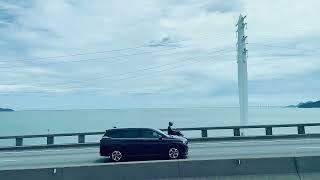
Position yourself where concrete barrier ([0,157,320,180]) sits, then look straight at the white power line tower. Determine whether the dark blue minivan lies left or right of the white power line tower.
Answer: left

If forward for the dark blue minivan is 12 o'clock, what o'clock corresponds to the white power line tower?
The white power line tower is roughly at 10 o'clock from the dark blue minivan.

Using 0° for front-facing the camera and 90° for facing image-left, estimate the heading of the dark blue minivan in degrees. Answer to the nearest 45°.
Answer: approximately 270°

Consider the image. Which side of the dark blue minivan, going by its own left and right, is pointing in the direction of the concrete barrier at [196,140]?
left

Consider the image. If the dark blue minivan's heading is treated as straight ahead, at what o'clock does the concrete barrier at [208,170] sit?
The concrete barrier is roughly at 2 o'clock from the dark blue minivan.
